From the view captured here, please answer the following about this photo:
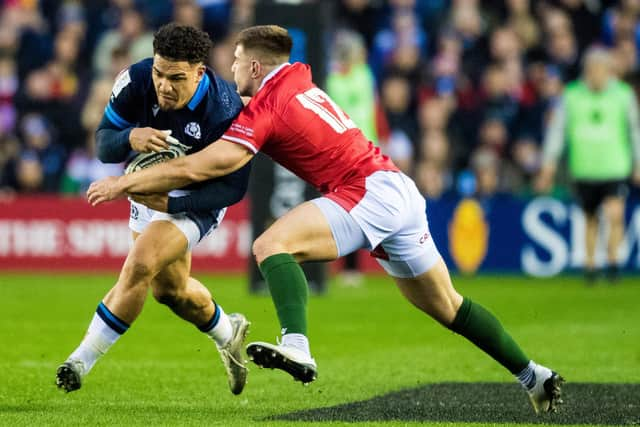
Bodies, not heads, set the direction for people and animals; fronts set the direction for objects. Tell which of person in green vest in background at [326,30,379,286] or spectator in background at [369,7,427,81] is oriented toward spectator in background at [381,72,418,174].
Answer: spectator in background at [369,7,427,81]

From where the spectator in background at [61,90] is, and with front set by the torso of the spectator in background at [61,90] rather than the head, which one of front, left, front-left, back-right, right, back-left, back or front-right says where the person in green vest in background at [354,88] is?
front-left

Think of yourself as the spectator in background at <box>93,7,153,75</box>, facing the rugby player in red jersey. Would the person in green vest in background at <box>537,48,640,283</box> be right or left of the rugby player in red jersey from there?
left

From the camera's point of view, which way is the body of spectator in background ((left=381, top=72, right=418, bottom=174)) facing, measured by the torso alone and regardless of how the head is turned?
toward the camera

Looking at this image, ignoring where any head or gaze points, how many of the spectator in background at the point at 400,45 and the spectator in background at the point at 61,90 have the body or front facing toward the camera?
2

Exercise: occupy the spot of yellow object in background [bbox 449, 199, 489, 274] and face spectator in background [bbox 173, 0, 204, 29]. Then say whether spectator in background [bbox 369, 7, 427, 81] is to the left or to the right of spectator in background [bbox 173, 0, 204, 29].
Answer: right

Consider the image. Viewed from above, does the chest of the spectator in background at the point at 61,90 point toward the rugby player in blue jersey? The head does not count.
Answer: yes

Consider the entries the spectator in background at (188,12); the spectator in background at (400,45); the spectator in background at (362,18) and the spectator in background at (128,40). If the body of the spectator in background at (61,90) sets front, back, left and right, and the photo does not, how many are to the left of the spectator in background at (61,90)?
4

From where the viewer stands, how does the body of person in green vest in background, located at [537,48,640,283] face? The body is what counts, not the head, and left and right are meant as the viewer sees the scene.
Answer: facing the viewer

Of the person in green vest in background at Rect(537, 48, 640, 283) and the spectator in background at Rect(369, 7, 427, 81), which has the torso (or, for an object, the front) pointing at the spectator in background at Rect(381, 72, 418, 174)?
the spectator in background at Rect(369, 7, 427, 81)

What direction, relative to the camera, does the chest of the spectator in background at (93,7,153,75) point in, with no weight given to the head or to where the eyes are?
toward the camera
